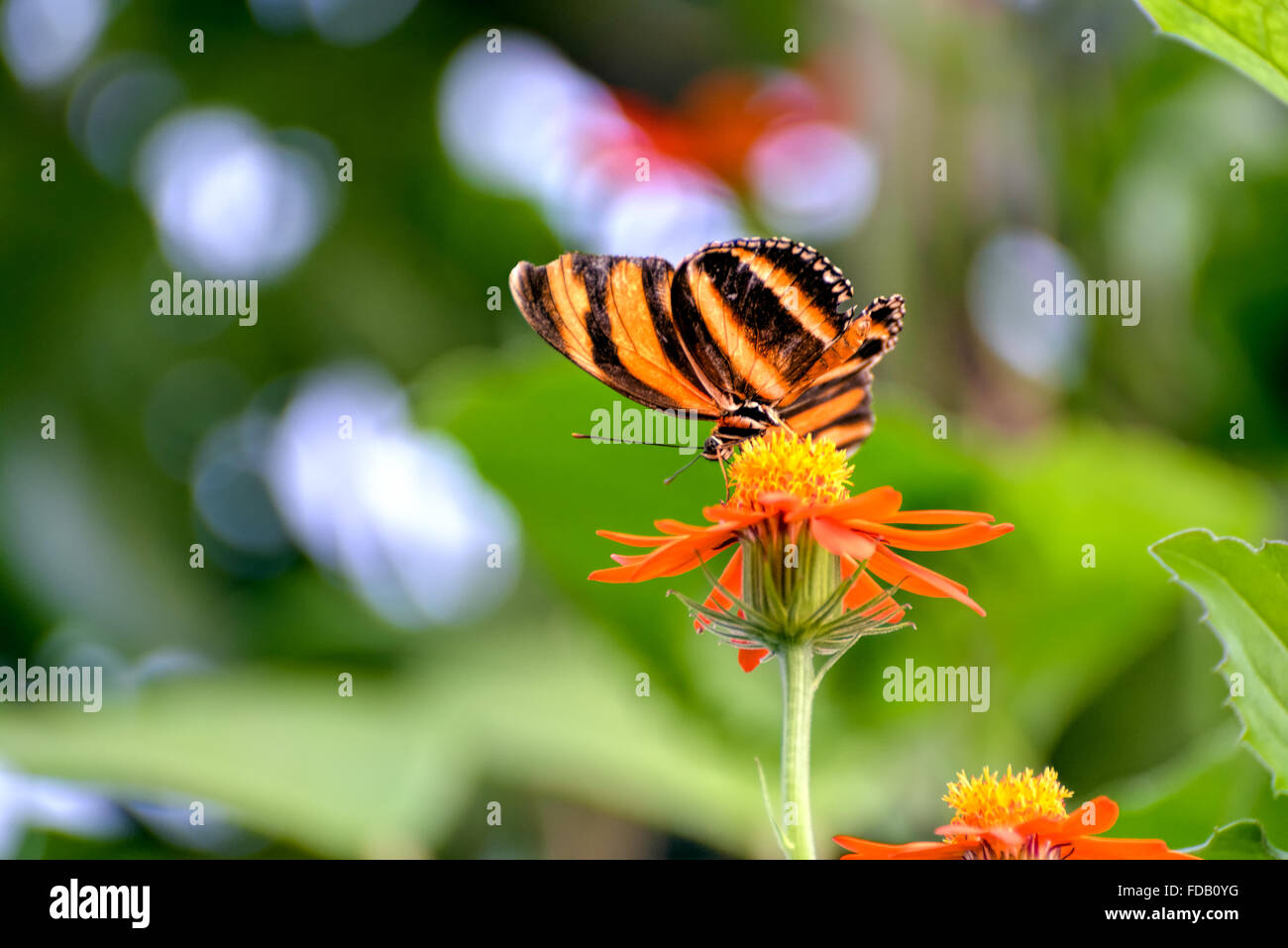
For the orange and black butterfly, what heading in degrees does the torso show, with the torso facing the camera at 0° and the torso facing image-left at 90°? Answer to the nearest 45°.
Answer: approximately 45°
